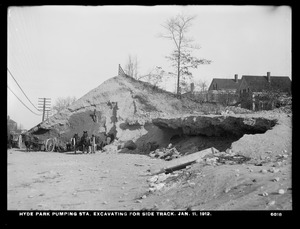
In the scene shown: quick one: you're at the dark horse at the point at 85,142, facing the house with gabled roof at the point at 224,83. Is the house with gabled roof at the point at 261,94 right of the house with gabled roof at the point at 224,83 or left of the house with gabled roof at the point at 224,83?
right

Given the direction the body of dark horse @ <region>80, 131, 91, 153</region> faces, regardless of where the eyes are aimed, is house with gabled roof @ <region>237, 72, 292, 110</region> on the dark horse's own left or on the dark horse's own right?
on the dark horse's own left

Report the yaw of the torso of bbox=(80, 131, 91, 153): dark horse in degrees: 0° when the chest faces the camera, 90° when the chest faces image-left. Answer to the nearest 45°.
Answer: approximately 0°

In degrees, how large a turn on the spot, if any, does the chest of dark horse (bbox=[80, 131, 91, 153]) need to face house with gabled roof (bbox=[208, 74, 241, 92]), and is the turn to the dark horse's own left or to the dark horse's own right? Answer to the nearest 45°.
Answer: approximately 135° to the dark horse's own left

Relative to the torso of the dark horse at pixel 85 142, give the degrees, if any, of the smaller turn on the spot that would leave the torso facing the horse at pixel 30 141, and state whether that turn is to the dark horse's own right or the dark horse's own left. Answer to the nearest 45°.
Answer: approximately 135° to the dark horse's own right
